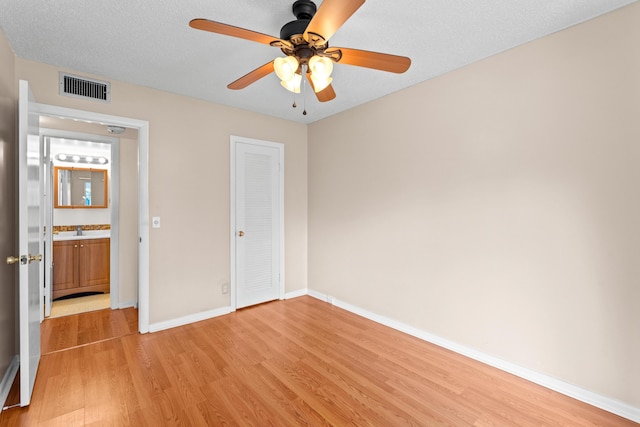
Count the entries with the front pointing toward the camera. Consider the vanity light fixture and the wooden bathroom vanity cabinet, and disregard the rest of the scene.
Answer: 2

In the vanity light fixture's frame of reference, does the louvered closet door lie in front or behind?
in front

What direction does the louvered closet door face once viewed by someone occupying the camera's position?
facing the viewer and to the right of the viewer

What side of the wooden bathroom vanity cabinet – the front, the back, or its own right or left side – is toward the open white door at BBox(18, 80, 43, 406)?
front

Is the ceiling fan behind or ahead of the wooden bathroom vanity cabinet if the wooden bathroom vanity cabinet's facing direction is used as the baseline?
ahead

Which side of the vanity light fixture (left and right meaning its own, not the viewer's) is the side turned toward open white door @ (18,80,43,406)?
front

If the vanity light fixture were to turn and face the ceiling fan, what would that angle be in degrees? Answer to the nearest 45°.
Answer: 0° — it already faces it
